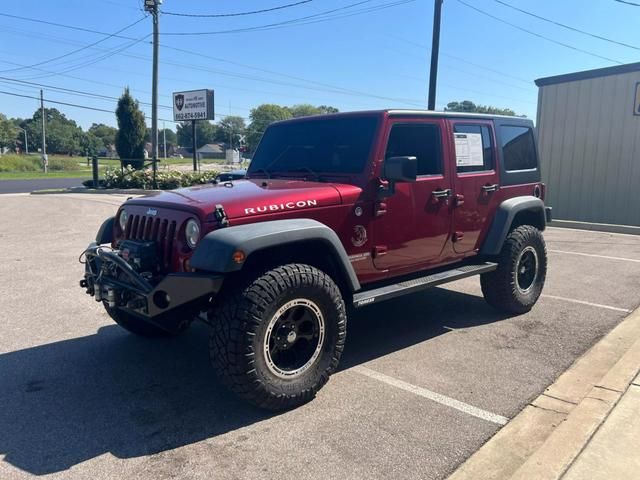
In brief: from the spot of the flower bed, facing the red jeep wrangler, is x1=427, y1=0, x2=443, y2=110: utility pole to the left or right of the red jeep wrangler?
left

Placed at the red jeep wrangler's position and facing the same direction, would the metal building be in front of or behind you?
behind

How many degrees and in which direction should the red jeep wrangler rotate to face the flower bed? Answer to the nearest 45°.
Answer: approximately 135° to its right

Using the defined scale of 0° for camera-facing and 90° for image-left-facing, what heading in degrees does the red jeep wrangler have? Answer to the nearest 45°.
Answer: approximately 45°

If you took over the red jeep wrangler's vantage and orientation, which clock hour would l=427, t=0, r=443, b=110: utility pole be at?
The utility pole is roughly at 5 o'clock from the red jeep wrangler.

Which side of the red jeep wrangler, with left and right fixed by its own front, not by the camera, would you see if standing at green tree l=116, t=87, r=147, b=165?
right
